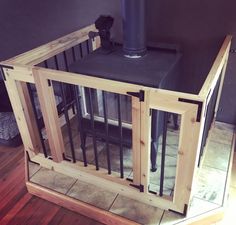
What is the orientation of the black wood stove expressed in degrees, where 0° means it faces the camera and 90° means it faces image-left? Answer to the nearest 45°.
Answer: approximately 45°
